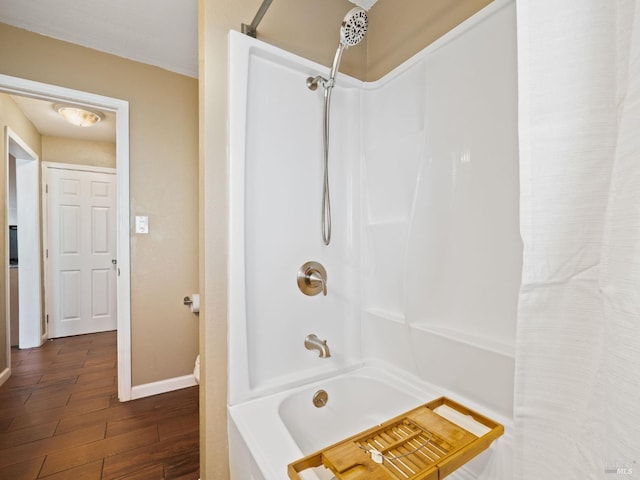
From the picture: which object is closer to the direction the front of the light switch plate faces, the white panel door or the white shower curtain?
the white shower curtain

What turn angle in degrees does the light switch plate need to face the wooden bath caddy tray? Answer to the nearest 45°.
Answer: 0° — it already faces it

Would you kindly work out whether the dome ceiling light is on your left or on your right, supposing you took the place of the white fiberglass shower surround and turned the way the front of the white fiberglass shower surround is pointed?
on your right

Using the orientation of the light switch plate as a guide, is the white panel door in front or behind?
behind

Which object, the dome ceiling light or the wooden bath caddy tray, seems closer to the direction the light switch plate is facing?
the wooden bath caddy tray

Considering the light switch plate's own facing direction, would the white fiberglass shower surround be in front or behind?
in front

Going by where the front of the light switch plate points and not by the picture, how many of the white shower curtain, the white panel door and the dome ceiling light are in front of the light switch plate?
1

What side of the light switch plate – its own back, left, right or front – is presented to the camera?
front

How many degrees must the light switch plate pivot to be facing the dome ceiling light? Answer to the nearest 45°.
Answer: approximately 135° to its right

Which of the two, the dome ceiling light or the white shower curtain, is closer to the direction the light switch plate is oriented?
the white shower curtain

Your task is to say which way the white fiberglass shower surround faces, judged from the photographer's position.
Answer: facing the viewer and to the left of the viewer

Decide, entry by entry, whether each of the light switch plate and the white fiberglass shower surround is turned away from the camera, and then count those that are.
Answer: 0
